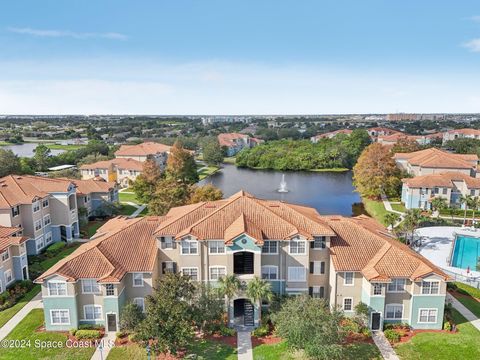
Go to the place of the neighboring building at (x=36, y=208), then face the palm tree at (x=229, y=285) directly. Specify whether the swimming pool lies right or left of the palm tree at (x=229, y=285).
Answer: left

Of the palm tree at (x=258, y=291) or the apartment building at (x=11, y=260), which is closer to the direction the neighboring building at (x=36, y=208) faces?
the palm tree

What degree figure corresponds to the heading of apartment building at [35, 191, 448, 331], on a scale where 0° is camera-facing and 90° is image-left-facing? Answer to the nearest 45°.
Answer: approximately 0°

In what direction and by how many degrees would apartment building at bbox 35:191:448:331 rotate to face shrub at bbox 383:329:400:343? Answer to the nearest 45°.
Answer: approximately 90° to its left

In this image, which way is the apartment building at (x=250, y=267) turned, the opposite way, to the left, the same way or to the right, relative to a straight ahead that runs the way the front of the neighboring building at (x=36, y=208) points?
to the right

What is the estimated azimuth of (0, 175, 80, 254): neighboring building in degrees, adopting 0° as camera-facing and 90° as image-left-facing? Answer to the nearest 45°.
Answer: approximately 315°

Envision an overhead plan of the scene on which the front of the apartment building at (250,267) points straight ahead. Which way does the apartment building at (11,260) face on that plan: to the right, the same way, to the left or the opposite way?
to the left

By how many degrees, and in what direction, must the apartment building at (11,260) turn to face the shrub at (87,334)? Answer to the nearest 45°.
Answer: approximately 45° to its right

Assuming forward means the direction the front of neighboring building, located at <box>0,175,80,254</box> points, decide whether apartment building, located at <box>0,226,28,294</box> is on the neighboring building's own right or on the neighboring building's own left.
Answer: on the neighboring building's own right

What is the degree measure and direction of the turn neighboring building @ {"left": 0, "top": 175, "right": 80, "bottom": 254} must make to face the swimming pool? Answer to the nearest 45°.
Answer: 0° — it already faces it
